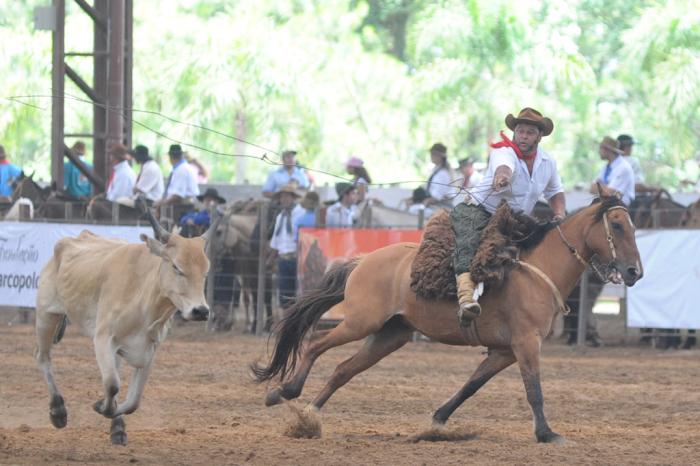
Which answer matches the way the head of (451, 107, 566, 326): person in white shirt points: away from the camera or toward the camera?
toward the camera

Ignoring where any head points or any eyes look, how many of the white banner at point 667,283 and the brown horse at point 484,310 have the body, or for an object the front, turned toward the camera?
1

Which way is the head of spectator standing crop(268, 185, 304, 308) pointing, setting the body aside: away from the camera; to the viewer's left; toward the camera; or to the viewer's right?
toward the camera

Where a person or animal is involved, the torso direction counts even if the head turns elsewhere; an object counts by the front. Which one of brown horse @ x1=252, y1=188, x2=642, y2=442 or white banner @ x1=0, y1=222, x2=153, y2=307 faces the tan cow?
the white banner

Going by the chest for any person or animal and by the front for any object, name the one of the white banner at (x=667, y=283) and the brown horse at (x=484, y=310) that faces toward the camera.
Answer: the white banner

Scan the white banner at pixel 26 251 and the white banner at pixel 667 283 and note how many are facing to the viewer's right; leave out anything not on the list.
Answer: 0

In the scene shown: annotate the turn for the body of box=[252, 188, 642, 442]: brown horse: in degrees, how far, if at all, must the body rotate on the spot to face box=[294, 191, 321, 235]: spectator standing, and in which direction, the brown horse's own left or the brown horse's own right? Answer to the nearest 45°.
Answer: approximately 90° to the brown horse's own left

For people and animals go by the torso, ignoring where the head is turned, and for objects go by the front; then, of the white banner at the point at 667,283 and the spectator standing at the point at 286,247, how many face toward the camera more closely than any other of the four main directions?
2

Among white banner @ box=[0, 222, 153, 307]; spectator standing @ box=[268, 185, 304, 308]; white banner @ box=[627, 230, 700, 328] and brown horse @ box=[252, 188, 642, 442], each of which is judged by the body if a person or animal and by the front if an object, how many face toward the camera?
3

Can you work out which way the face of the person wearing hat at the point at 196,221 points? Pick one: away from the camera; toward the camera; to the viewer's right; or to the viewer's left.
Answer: toward the camera

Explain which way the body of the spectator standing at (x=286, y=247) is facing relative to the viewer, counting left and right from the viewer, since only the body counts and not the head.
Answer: facing the viewer

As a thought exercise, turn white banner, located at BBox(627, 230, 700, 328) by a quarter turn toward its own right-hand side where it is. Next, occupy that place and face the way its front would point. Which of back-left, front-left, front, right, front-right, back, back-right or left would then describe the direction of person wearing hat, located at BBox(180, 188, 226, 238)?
front

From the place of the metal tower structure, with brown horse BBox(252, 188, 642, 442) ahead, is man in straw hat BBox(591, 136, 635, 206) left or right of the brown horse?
left

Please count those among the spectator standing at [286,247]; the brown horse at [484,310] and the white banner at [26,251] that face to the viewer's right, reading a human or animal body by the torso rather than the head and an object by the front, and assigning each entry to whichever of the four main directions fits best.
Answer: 1

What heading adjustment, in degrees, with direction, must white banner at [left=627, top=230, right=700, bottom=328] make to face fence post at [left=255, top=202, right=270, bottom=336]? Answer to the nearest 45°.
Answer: approximately 90° to its right

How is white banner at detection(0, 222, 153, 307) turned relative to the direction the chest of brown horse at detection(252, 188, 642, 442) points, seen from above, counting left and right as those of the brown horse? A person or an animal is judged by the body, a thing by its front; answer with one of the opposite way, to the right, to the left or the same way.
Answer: to the right

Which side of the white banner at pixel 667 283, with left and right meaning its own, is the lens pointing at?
front

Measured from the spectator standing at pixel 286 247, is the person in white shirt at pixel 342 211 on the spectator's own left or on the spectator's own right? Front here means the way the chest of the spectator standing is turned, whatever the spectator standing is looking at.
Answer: on the spectator's own left

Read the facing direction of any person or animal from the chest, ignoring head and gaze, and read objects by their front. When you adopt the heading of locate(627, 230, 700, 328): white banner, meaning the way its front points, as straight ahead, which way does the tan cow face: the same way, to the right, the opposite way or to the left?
to the left

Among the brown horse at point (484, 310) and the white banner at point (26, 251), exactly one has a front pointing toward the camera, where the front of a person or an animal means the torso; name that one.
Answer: the white banner
